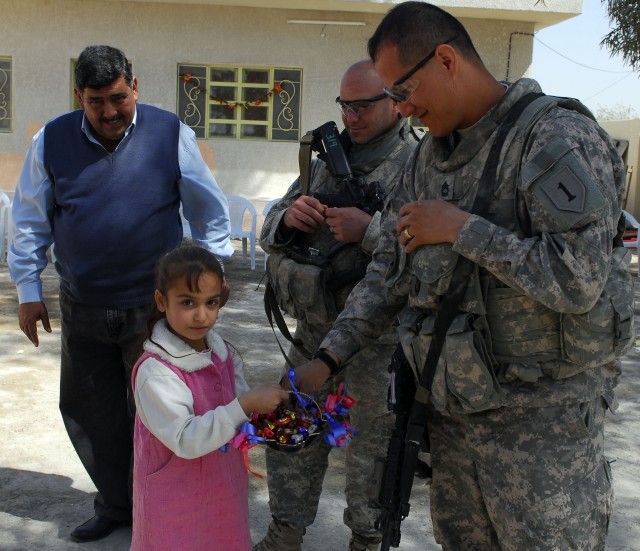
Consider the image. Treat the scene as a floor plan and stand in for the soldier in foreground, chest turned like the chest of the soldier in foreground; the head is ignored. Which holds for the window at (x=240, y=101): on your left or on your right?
on your right

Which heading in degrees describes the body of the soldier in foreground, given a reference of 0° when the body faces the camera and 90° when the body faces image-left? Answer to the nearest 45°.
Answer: approximately 45°

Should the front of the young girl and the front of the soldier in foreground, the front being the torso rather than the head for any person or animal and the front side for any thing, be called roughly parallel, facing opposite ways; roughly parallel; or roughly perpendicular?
roughly perpendicular

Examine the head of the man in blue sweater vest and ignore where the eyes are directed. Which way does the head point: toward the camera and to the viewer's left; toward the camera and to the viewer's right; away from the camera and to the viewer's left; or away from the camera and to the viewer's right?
toward the camera and to the viewer's right

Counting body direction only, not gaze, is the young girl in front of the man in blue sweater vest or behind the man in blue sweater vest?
in front

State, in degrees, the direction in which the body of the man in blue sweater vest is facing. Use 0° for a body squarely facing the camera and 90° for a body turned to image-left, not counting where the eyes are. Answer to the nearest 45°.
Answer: approximately 0°

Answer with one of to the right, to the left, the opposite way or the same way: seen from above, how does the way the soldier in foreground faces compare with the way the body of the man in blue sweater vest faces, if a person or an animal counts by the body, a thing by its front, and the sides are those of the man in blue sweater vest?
to the right

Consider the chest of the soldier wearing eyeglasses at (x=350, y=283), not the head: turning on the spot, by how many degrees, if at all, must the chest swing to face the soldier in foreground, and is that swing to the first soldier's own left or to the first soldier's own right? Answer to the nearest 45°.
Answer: approximately 45° to the first soldier's own left

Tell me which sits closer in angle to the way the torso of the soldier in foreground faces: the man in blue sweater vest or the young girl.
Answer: the young girl

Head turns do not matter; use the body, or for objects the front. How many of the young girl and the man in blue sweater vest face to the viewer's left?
0
